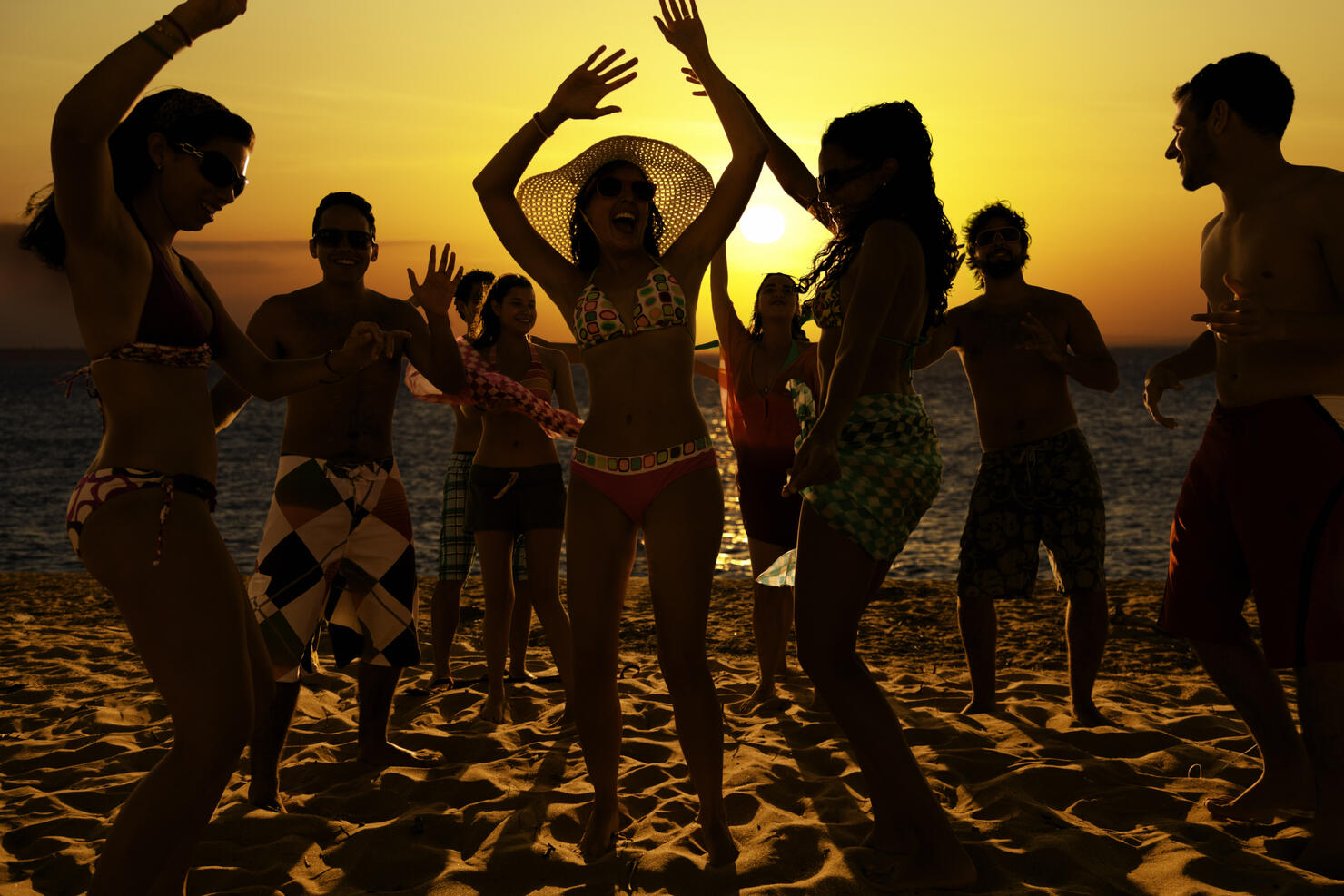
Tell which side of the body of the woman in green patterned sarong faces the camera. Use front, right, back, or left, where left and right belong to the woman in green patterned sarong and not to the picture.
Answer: left

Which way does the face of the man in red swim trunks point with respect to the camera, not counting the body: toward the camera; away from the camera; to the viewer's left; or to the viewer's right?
to the viewer's left

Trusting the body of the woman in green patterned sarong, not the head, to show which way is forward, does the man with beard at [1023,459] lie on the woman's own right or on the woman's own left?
on the woman's own right

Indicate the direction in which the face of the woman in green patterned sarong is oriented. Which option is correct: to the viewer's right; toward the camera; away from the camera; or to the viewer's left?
to the viewer's left

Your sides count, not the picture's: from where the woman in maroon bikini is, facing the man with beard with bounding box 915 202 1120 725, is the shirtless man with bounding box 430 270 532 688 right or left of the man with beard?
left

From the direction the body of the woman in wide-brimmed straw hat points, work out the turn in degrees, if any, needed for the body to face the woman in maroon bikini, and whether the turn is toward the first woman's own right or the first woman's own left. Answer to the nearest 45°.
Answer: approximately 45° to the first woman's own right

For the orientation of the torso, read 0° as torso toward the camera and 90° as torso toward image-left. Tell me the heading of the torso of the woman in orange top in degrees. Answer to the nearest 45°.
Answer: approximately 0°

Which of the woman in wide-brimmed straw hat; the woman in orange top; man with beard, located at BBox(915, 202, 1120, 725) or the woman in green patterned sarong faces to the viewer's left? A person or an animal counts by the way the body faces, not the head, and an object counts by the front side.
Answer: the woman in green patterned sarong

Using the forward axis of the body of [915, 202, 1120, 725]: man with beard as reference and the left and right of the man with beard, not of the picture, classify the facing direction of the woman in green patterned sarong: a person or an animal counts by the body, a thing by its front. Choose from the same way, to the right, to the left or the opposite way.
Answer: to the right

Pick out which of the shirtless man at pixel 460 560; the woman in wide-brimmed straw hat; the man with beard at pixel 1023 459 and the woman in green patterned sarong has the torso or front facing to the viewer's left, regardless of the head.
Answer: the woman in green patterned sarong
